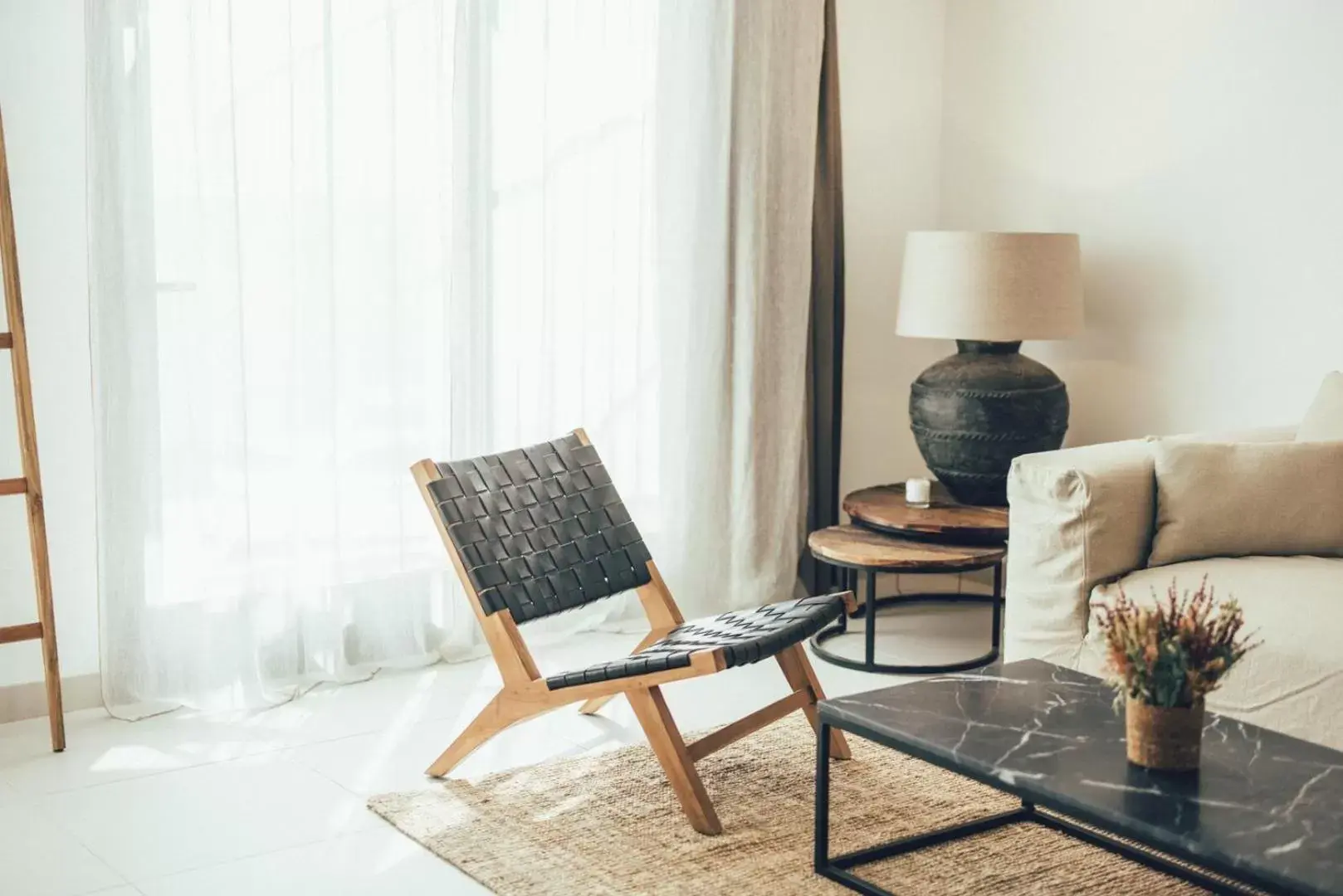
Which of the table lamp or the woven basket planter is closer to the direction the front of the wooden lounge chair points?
the woven basket planter

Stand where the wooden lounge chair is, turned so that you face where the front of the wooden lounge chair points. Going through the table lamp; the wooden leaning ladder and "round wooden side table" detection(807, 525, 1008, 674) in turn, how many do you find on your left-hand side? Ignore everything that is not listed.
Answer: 2

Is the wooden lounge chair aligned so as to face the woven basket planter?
yes

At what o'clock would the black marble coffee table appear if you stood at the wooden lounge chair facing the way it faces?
The black marble coffee table is roughly at 12 o'clock from the wooden lounge chair.

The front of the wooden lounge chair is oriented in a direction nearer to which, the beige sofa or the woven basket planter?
the woven basket planter

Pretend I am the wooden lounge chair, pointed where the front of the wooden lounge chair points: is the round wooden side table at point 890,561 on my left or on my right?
on my left

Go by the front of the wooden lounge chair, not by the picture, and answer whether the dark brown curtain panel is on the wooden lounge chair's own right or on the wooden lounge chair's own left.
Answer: on the wooden lounge chair's own left

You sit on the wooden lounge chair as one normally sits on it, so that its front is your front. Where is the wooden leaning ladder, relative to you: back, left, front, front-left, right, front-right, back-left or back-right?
back-right

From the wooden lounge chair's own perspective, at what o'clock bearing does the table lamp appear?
The table lamp is roughly at 9 o'clock from the wooden lounge chair.

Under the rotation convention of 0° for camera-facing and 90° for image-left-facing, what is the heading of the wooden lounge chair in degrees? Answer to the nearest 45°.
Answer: approximately 315°

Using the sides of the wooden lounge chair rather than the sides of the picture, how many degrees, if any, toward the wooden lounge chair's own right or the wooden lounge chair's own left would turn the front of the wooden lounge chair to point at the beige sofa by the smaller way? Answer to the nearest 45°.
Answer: approximately 45° to the wooden lounge chair's own left
